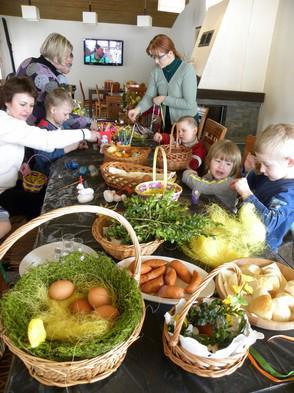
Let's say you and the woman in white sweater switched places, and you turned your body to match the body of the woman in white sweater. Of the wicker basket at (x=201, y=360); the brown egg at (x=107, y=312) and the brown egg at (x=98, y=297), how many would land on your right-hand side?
3

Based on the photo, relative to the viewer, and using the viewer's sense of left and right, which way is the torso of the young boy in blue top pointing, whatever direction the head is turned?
facing to the left of the viewer

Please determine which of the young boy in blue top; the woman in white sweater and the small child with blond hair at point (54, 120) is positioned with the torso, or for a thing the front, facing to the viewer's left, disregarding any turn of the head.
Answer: the young boy in blue top

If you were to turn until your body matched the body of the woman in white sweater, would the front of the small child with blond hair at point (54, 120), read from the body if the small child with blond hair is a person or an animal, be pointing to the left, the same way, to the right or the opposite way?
the same way

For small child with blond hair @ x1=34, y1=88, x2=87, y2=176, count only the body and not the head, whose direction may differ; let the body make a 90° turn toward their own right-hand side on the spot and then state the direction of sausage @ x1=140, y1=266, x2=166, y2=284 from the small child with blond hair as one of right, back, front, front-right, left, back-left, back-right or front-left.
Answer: front

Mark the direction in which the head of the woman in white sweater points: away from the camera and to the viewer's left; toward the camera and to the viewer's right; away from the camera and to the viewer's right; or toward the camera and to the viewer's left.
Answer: toward the camera and to the viewer's right

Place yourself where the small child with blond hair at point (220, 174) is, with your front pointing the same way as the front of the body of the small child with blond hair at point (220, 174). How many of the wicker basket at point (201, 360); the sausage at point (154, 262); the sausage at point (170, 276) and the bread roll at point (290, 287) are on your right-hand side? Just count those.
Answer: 0

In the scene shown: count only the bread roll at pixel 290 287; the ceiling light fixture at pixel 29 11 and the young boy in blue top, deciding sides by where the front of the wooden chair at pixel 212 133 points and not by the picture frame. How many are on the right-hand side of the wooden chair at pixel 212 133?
1

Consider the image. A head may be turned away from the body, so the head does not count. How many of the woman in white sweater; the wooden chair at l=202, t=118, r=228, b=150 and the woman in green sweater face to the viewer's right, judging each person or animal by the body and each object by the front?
1

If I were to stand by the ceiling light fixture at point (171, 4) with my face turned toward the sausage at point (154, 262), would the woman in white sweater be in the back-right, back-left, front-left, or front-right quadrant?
front-right

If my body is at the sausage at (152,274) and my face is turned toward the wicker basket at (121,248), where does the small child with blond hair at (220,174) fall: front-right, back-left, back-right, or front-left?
front-right

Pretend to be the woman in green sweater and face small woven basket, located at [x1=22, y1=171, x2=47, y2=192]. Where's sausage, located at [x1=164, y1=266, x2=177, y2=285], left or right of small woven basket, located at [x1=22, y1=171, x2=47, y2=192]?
left

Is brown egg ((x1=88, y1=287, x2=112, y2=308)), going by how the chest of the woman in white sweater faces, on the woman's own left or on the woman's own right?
on the woman's own right

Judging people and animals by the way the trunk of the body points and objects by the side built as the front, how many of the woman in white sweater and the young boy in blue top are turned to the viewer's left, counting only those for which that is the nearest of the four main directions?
1

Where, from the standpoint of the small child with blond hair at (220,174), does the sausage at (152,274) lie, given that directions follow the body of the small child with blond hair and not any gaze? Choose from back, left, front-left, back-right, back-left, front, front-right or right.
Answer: front-left

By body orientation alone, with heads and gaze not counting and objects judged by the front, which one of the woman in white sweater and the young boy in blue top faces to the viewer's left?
the young boy in blue top

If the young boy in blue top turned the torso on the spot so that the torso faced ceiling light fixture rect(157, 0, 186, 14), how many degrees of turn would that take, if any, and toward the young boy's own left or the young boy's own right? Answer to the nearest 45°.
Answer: approximately 45° to the young boy's own right

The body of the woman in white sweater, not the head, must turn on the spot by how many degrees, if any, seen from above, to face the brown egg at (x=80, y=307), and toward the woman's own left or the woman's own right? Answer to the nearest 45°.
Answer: approximately 90° to the woman's own right

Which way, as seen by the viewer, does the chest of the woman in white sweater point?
to the viewer's right
